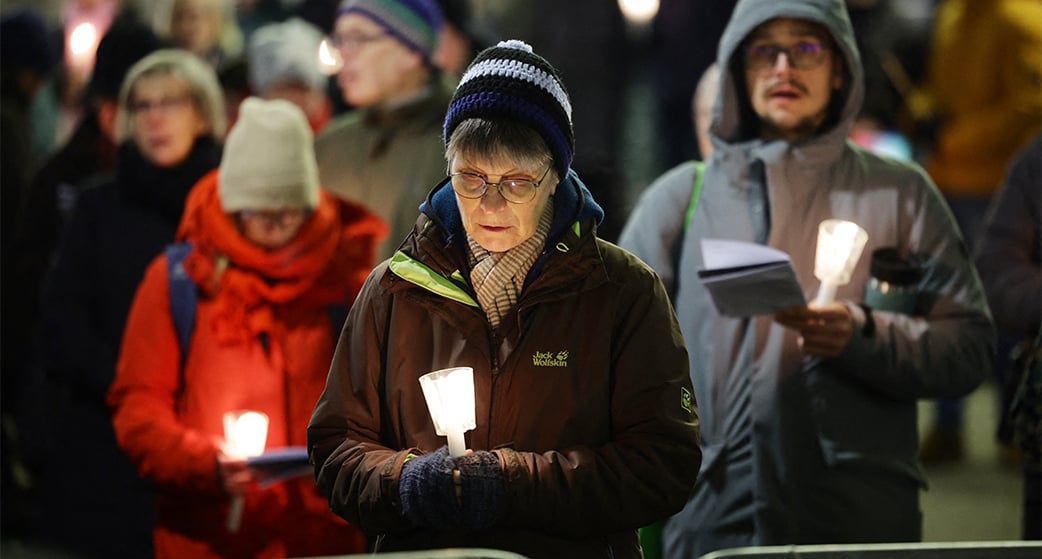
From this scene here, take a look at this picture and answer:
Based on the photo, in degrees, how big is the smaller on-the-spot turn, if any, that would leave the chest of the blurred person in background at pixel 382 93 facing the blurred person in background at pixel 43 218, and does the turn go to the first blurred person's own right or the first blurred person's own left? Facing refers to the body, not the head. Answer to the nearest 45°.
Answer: approximately 90° to the first blurred person's own right

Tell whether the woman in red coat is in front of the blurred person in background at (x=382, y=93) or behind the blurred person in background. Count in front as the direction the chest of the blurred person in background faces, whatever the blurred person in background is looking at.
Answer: in front

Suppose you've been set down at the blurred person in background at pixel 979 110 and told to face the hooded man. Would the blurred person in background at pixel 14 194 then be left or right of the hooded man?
right

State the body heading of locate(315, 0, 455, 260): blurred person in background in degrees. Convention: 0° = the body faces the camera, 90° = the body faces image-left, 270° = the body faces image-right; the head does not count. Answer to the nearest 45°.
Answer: approximately 45°

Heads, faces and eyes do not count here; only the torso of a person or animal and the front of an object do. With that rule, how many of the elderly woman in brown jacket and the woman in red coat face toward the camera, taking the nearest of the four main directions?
2

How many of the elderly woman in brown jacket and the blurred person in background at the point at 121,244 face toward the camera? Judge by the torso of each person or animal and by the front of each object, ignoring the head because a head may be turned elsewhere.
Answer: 2

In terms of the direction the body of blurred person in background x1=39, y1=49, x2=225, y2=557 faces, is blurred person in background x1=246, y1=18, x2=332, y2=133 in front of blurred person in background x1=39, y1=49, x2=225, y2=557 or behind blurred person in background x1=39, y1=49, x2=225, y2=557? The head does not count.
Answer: behind

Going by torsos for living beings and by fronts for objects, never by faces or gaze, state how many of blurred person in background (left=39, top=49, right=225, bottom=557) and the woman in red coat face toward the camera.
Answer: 2

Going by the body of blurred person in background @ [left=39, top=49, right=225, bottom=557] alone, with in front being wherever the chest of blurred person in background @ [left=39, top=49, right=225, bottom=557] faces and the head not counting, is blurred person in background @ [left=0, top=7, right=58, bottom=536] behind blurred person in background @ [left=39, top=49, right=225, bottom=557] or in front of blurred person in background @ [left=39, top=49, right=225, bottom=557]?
behind

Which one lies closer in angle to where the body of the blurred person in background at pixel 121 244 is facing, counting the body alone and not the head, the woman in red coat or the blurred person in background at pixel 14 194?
the woman in red coat

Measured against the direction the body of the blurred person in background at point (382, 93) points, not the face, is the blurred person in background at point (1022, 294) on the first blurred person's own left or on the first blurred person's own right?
on the first blurred person's own left
